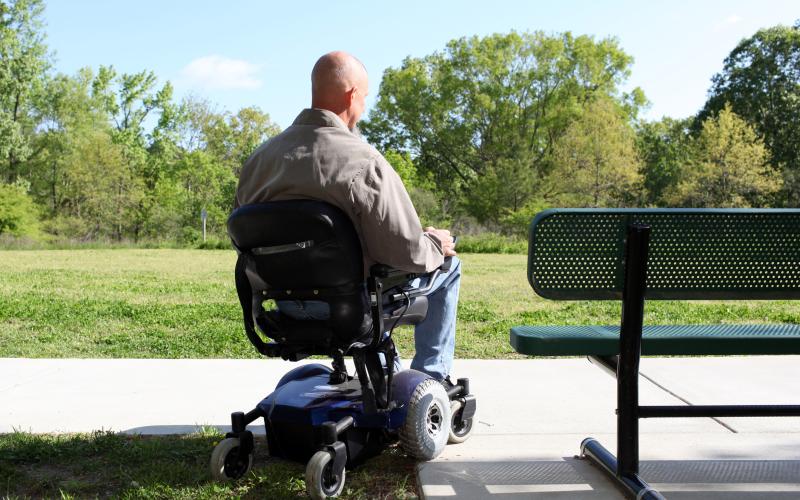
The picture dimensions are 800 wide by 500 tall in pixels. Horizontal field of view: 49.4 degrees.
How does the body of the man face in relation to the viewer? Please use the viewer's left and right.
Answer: facing away from the viewer and to the right of the viewer

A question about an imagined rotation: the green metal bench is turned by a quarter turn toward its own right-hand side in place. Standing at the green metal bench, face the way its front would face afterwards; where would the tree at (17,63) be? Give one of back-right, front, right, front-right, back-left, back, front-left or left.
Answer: back-left

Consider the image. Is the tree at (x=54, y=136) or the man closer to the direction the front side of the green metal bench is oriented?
the tree

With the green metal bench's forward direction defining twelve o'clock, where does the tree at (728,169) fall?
The tree is roughly at 12 o'clock from the green metal bench.

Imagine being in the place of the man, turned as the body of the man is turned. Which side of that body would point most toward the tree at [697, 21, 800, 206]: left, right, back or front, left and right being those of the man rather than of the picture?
front

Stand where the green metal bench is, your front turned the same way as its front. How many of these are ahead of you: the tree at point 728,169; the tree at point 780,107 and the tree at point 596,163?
3

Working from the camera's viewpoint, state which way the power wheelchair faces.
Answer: facing away from the viewer and to the right of the viewer

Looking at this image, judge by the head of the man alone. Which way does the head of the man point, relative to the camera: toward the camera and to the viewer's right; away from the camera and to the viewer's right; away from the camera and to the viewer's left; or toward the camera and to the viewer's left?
away from the camera and to the viewer's right

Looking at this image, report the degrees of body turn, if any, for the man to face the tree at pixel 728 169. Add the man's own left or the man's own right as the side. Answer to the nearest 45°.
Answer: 0° — they already face it

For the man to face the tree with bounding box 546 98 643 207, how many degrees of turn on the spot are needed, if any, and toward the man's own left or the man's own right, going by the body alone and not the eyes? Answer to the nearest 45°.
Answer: approximately 45° to the man's own left

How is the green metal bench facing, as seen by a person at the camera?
facing away from the viewer
